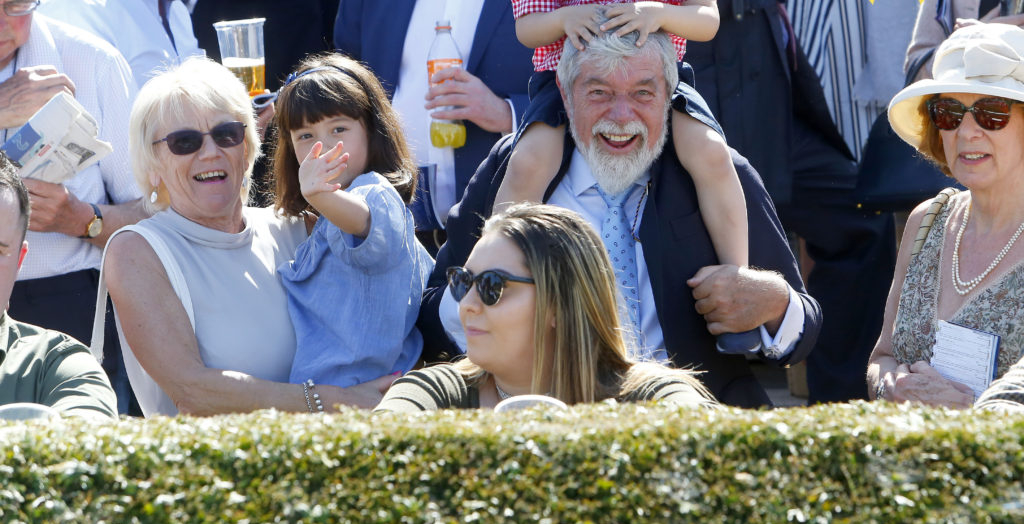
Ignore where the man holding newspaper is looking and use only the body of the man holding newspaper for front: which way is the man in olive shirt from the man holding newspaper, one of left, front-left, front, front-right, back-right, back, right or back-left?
front-left

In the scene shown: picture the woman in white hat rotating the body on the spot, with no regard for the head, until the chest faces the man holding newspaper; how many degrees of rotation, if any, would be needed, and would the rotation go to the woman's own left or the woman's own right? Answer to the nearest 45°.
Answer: approximately 45° to the woman's own right

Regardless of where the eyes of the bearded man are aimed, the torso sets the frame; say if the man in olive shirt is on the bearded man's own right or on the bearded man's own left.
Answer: on the bearded man's own right

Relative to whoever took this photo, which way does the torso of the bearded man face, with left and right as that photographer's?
facing the viewer

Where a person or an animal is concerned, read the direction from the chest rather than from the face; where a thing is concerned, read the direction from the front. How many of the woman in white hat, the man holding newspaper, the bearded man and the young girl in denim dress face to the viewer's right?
0

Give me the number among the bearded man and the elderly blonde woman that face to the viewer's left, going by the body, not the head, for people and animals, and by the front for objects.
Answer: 0

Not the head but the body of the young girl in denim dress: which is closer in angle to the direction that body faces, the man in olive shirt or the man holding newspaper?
the man in olive shirt

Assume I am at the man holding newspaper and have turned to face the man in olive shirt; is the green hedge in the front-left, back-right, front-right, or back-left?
front-left

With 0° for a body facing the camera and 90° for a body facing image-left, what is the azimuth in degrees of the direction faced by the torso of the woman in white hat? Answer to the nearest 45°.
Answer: approximately 45°

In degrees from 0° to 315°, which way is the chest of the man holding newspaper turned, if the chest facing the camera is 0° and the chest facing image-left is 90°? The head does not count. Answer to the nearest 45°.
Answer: approximately 45°

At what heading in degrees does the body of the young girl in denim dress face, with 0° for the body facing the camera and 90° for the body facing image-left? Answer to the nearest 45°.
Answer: approximately 45°

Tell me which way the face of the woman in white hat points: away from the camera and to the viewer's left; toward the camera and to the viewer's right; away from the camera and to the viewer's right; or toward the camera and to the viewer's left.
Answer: toward the camera and to the viewer's left

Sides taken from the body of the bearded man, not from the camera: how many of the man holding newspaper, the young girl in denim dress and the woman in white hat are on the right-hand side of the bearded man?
2

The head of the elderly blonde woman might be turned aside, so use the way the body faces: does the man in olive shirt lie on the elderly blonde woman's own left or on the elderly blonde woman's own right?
on the elderly blonde woman's own right

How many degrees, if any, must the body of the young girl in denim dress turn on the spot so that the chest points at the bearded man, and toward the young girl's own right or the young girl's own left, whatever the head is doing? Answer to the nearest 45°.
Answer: approximately 135° to the young girl's own left

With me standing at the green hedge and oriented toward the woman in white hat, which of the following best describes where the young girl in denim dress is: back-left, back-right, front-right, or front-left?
front-left

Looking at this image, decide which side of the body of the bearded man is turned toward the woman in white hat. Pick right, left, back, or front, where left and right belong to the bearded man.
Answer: left

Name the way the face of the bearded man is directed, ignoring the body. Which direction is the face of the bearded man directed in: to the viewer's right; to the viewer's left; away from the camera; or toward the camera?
toward the camera
